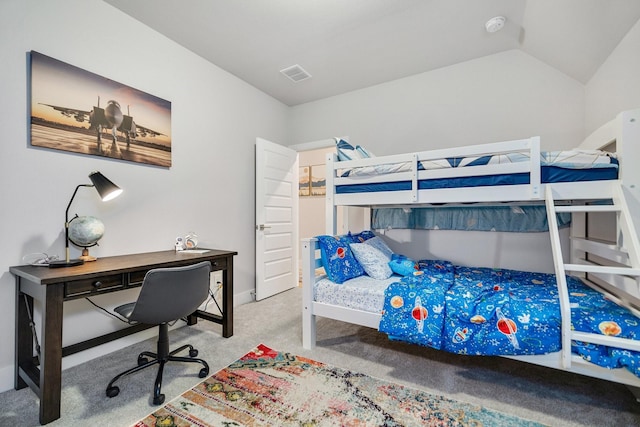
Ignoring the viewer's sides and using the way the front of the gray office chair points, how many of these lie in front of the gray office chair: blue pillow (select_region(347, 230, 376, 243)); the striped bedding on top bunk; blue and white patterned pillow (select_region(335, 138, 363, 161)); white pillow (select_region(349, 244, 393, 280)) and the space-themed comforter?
0

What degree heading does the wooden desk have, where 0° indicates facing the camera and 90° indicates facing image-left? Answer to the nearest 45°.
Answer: approximately 315°

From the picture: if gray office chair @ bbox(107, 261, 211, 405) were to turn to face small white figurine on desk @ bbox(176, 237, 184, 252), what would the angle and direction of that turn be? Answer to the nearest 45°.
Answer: approximately 45° to its right

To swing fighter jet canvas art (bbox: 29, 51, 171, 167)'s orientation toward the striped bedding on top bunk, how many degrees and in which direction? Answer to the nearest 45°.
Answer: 0° — it already faces it

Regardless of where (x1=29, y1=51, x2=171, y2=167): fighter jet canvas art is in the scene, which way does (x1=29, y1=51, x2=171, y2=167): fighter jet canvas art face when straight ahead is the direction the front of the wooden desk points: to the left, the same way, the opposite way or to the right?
the same way

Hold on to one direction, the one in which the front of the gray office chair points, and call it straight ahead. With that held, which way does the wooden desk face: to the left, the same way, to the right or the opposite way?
the opposite way

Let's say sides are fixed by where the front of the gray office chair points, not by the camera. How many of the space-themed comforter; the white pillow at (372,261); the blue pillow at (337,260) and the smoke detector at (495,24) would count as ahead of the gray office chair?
0

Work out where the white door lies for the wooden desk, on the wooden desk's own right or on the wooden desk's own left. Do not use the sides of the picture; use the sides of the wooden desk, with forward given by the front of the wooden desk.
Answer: on the wooden desk's own left

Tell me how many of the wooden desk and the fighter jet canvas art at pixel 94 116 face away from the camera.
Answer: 0

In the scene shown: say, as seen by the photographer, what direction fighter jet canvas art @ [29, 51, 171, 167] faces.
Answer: facing the viewer and to the right of the viewer

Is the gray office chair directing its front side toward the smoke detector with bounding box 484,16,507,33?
no

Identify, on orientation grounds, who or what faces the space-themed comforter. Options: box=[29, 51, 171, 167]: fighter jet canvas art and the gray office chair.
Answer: the fighter jet canvas art

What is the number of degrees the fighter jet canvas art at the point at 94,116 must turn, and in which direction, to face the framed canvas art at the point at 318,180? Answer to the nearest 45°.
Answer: approximately 90° to its left

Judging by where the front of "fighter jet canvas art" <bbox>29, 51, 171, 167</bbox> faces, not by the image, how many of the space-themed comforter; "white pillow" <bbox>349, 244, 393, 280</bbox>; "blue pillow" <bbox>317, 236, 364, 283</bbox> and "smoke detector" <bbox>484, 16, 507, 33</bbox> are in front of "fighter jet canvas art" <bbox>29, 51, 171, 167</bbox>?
4

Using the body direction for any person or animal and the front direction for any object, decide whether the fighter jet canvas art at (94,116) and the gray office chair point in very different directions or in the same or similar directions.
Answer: very different directions

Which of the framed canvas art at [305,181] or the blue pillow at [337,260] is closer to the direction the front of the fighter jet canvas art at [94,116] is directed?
the blue pillow

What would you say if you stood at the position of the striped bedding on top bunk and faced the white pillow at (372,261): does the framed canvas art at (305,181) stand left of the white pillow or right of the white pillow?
right
